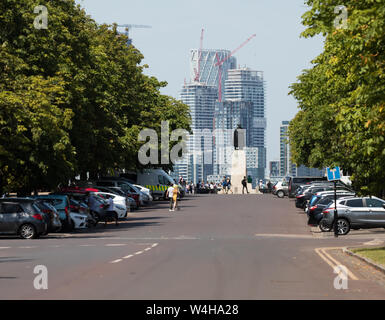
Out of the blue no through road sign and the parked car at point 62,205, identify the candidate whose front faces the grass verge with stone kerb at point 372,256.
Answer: the blue no through road sign

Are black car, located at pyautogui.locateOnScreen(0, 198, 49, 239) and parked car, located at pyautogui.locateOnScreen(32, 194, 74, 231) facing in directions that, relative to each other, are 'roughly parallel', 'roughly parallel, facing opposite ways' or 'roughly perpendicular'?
roughly parallel

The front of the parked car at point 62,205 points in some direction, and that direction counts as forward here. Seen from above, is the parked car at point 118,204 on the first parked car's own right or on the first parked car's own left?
on the first parked car's own right

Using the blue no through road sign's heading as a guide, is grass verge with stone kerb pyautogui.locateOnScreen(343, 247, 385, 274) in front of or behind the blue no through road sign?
in front

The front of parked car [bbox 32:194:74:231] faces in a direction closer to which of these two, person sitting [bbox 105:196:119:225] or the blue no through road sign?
the person sitting

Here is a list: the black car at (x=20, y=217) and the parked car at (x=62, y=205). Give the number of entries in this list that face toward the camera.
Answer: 0

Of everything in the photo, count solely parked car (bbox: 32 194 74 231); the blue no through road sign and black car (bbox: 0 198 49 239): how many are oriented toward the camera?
1

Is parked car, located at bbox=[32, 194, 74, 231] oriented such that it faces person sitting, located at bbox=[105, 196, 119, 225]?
no

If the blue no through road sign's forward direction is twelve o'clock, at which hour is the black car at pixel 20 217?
The black car is roughly at 2 o'clock from the blue no through road sign.

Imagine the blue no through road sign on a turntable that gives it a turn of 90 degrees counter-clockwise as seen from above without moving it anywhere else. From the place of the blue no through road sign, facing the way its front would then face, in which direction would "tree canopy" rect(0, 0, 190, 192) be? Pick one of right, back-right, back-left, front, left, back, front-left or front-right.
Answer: back

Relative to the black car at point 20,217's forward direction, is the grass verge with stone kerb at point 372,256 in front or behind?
behind

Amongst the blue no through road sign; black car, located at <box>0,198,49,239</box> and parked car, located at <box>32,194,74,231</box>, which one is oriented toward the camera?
the blue no through road sign

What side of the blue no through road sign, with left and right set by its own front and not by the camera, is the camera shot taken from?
front

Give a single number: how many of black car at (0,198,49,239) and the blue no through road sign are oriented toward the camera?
1

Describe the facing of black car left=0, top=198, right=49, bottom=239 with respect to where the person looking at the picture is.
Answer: facing away from the viewer and to the left of the viewer

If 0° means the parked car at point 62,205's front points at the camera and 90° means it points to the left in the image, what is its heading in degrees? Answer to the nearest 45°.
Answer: approximately 135°
